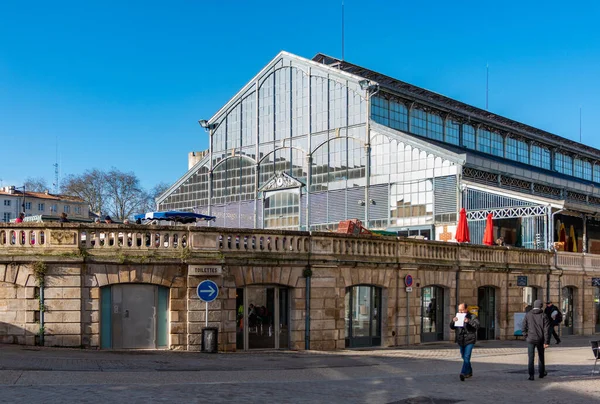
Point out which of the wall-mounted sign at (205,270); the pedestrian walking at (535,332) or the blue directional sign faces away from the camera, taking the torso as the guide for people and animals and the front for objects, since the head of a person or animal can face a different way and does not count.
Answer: the pedestrian walking

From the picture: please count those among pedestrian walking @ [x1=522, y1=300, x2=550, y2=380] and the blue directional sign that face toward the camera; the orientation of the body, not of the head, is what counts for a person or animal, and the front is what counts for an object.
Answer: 1

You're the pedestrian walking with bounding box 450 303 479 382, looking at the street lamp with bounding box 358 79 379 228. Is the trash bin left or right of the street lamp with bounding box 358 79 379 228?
left

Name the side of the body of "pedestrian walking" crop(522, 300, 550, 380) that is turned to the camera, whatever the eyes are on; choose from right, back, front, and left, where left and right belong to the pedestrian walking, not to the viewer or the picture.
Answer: back

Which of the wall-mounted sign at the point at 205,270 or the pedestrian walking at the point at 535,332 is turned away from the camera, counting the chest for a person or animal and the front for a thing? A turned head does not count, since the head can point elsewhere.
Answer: the pedestrian walking

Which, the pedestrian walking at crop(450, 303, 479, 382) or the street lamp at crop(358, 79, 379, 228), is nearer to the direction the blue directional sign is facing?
the pedestrian walking

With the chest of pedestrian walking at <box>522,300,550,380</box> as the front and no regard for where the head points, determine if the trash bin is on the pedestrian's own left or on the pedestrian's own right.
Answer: on the pedestrian's own left

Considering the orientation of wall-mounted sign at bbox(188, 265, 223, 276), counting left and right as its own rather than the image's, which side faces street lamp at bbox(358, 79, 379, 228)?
back

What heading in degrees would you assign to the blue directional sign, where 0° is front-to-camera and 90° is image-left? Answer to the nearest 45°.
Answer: approximately 0°

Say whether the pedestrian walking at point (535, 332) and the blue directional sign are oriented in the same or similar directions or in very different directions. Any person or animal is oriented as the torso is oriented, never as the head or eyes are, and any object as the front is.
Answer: very different directions

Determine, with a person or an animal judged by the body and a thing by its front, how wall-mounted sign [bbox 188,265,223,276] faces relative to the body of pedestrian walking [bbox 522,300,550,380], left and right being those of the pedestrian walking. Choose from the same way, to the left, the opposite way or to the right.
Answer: the opposite way

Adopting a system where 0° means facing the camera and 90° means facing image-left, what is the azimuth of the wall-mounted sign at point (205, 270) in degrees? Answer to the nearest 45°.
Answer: approximately 0°
